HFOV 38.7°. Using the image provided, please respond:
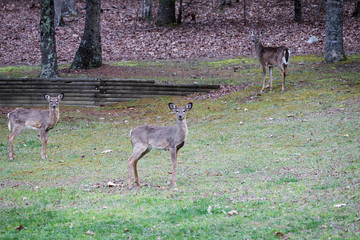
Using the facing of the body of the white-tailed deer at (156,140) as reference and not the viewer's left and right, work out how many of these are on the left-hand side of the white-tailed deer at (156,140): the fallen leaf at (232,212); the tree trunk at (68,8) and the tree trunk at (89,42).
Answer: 2

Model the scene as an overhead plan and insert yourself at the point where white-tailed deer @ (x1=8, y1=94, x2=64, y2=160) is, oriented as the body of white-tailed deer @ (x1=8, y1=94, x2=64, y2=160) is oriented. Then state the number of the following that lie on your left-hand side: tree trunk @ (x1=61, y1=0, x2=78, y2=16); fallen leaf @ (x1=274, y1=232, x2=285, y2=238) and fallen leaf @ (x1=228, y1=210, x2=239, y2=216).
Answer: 1

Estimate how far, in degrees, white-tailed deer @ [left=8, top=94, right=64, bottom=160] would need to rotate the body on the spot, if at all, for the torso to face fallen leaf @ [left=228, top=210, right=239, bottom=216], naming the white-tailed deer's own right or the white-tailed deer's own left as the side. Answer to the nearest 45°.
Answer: approximately 90° to the white-tailed deer's own right

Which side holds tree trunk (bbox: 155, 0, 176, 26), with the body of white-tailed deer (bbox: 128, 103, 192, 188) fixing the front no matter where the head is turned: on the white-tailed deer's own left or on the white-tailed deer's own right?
on the white-tailed deer's own left

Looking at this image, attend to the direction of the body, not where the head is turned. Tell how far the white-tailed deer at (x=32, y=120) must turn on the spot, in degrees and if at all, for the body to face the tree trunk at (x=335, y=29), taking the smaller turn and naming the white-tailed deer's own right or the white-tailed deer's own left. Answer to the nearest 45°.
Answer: approximately 45° to the white-tailed deer's own left

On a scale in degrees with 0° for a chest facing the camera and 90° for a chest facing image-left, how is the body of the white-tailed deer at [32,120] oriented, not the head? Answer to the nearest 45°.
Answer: approximately 270°

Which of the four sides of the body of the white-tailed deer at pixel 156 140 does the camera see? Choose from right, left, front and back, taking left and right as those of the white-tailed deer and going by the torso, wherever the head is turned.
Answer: right

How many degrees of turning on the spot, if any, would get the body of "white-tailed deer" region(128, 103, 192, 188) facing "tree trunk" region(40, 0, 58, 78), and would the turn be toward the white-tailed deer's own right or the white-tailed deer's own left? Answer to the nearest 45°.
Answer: approximately 90° to the white-tailed deer's own left

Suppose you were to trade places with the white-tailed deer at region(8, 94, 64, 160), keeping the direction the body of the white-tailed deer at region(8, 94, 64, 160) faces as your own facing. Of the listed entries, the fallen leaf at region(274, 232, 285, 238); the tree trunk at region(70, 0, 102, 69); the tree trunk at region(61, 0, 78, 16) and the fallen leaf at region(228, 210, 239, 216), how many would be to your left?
2

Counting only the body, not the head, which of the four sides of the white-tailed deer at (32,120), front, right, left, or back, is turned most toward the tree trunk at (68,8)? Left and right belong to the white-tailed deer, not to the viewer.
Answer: left

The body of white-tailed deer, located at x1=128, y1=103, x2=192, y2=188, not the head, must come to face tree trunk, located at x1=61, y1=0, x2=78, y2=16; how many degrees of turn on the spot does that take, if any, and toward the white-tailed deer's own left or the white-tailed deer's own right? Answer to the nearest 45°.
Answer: approximately 90° to the white-tailed deer's own left
